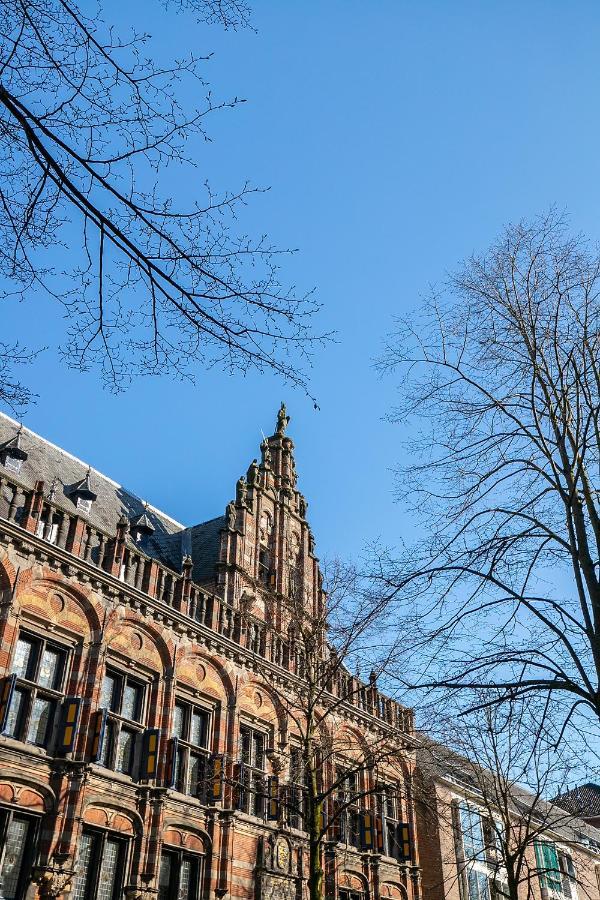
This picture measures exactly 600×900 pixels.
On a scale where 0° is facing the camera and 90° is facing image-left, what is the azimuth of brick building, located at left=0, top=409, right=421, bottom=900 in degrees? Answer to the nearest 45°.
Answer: approximately 315°
